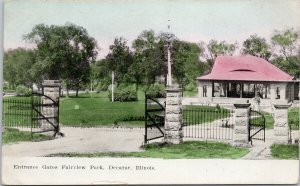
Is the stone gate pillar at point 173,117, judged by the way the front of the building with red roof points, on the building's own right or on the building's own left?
on the building's own right

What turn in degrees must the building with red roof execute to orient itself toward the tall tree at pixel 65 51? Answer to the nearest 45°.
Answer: approximately 90° to its right

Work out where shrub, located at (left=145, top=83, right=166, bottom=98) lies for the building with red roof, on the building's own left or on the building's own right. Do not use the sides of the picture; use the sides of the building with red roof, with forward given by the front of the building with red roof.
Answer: on the building's own right
